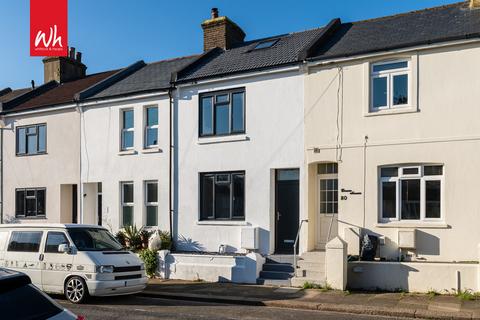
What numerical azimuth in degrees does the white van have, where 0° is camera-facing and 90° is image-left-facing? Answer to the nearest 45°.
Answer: approximately 315°

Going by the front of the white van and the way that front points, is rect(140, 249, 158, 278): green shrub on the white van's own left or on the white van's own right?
on the white van's own left
